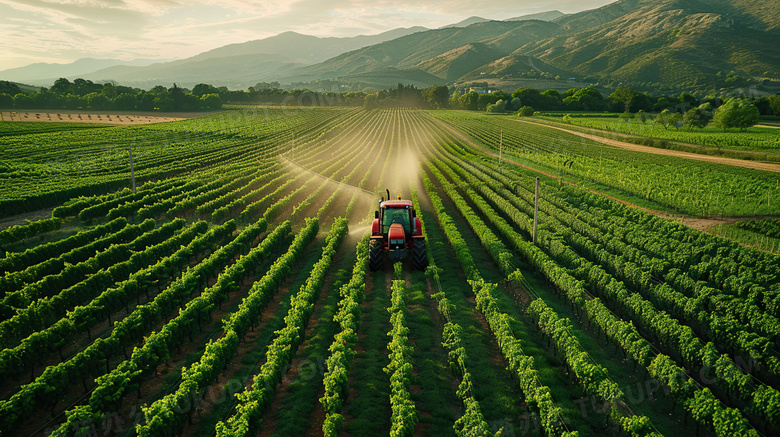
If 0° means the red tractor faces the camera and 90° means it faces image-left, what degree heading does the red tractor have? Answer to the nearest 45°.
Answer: approximately 0°
